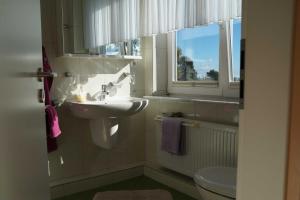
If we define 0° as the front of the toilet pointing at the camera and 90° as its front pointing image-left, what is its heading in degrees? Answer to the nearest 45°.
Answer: approximately 135°

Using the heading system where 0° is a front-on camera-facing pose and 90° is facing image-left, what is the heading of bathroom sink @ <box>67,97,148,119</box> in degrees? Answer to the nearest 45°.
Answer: approximately 315°

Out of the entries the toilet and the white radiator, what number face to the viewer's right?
0

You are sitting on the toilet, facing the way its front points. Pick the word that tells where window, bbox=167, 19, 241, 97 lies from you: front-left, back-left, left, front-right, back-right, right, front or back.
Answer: front-right

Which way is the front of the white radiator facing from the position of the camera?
facing the viewer and to the left of the viewer

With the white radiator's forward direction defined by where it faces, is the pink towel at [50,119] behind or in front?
in front

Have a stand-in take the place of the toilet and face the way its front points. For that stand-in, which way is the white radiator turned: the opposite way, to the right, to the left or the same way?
to the left

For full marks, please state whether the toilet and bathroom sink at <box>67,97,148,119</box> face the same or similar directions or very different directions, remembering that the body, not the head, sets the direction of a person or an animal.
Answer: very different directions
